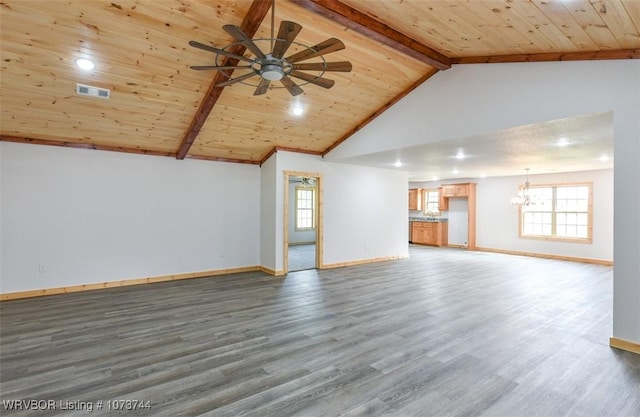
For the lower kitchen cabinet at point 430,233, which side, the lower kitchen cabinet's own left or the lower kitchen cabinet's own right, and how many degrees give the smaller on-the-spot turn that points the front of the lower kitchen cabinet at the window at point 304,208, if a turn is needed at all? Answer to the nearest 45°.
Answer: approximately 45° to the lower kitchen cabinet's own right

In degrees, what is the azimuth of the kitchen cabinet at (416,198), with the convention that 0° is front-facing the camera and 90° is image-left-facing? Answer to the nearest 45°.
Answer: approximately 45°

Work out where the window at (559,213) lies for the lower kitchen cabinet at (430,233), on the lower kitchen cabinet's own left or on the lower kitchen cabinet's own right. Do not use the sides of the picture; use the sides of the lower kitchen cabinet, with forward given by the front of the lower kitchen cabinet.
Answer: on the lower kitchen cabinet's own left

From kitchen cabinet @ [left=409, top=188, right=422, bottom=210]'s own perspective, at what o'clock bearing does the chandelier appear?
The chandelier is roughly at 9 o'clock from the kitchen cabinet.

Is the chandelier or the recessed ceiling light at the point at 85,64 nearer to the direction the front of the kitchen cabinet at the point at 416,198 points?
the recessed ceiling light
